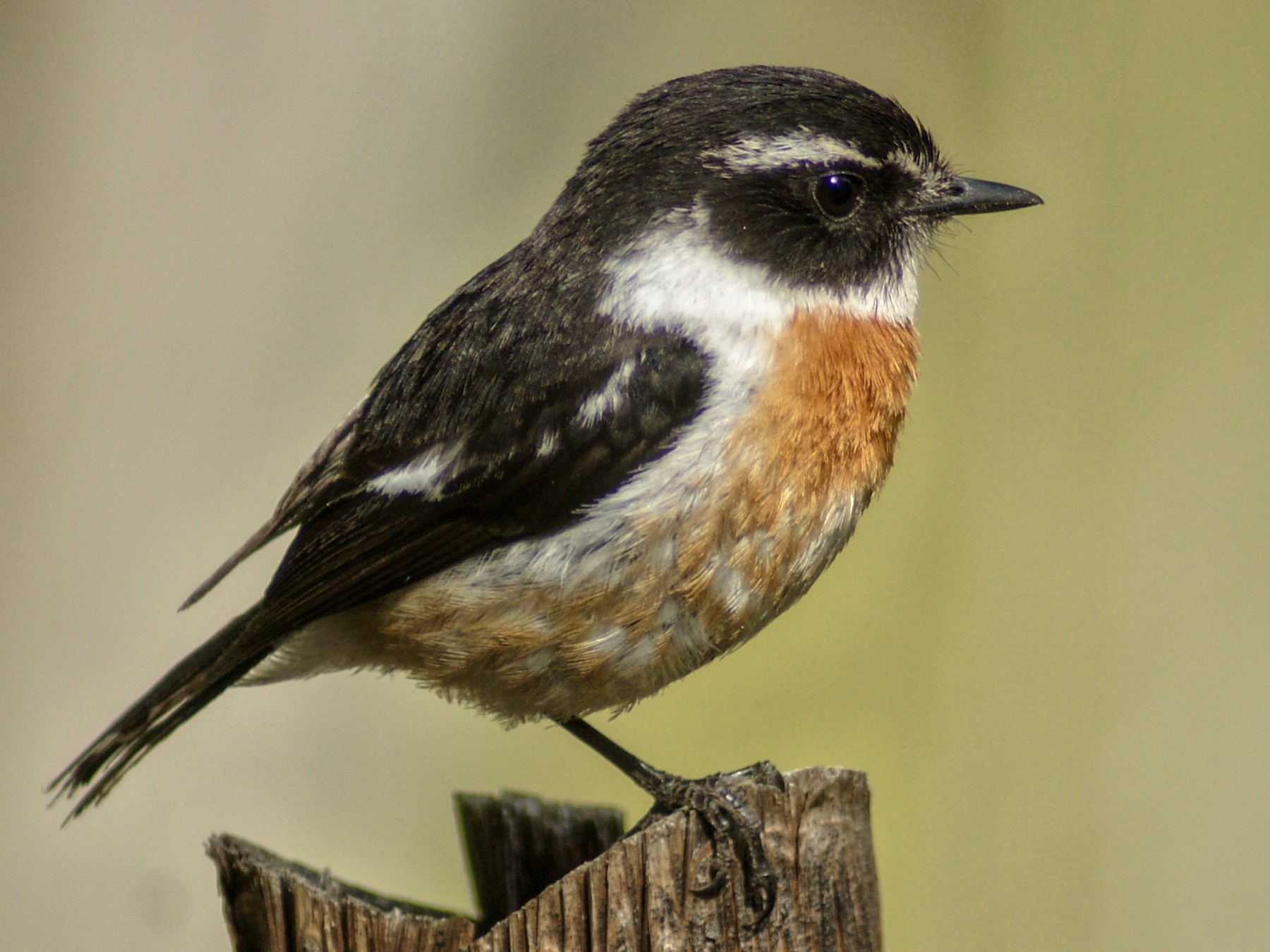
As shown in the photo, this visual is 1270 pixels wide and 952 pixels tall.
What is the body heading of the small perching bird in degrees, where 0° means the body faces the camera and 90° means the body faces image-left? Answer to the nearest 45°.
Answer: approximately 270°
